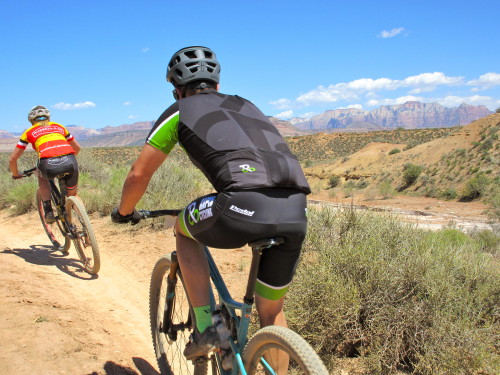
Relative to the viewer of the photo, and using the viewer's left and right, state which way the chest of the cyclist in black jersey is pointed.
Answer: facing away from the viewer and to the left of the viewer

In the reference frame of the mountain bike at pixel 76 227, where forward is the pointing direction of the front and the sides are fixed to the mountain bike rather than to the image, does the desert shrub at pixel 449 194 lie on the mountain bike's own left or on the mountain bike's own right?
on the mountain bike's own right

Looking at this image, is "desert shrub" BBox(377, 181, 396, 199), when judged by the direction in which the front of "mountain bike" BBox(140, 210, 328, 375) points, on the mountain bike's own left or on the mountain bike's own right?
on the mountain bike's own right

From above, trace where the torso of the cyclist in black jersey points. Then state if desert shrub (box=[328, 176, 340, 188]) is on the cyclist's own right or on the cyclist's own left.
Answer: on the cyclist's own right

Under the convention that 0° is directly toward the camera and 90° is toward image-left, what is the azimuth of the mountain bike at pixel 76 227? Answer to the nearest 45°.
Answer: approximately 135°

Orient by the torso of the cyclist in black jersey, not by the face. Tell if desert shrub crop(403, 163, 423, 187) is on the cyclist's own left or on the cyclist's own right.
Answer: on the cyclist's own right

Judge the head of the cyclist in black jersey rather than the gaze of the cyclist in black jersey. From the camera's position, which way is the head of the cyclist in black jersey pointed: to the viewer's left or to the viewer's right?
to the viewer's left

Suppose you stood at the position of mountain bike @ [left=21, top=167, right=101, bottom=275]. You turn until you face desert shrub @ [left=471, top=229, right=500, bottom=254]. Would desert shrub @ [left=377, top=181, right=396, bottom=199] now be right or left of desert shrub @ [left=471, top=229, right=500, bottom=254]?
left

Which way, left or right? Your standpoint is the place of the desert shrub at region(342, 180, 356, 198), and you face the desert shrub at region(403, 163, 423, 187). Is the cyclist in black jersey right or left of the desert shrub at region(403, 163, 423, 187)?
right

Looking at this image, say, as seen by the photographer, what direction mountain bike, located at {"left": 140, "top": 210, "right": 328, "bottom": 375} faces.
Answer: facing away from the viewer and to the left of the viewer

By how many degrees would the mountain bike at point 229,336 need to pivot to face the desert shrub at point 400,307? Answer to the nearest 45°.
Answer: approximately 90° to its right

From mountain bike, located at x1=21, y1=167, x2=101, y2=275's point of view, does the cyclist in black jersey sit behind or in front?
behind
